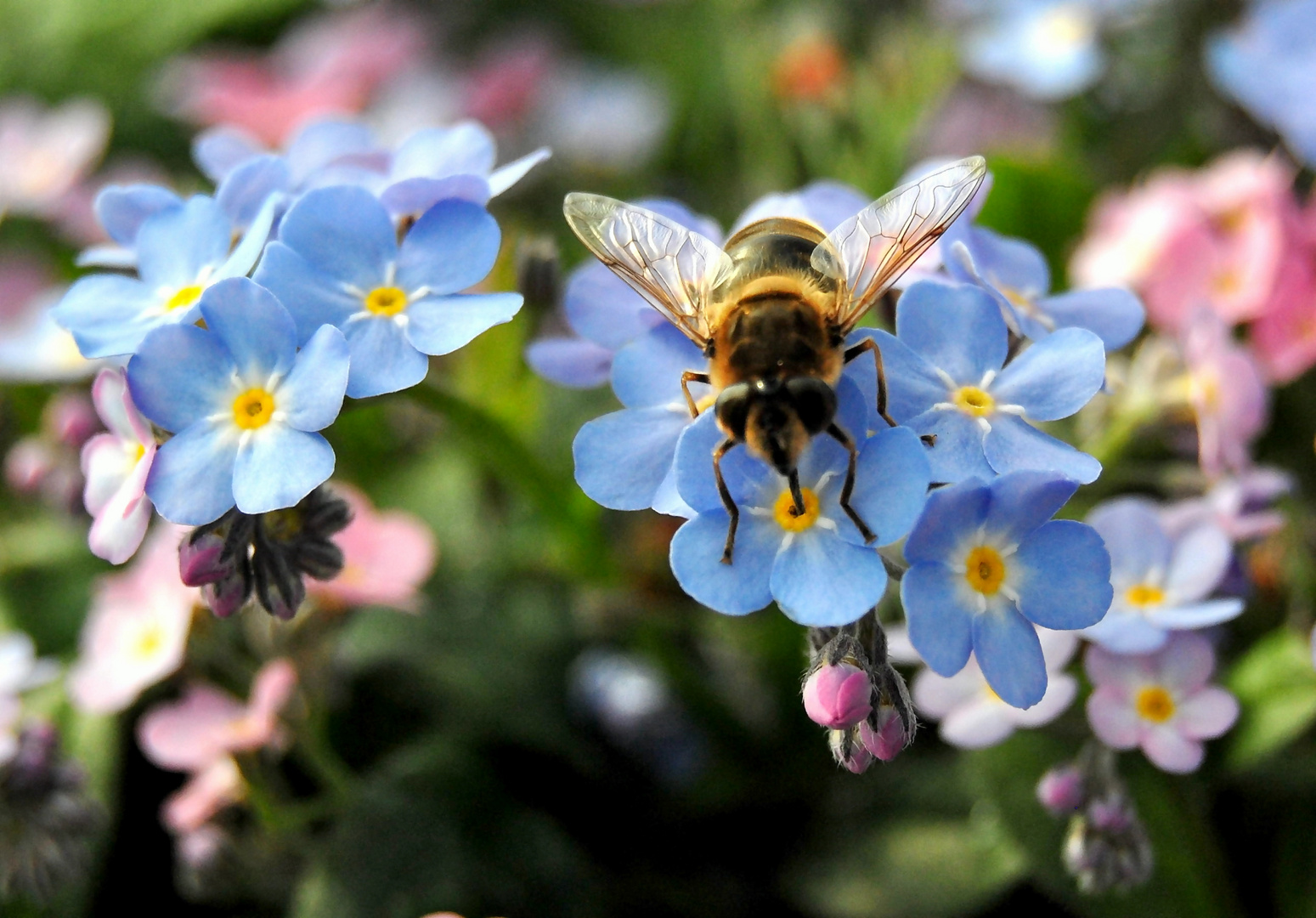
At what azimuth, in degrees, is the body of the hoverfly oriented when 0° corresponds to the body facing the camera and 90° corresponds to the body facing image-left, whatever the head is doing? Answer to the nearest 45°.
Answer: approximately 0°
